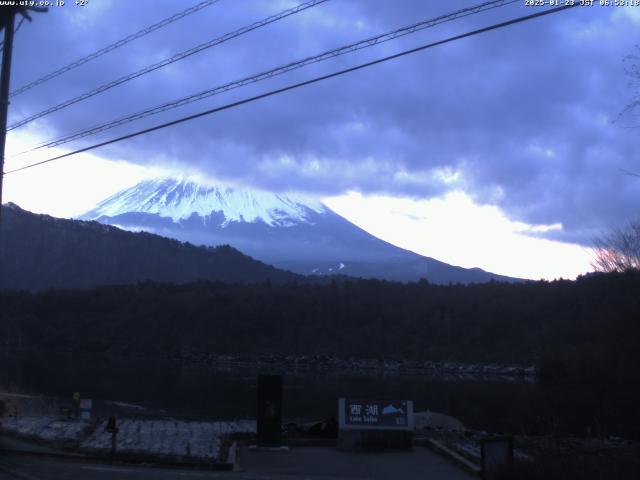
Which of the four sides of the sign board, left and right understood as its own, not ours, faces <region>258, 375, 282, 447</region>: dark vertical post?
right

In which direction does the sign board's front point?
toward the camera

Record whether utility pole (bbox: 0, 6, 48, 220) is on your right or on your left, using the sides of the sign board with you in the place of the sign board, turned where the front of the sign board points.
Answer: on your right
